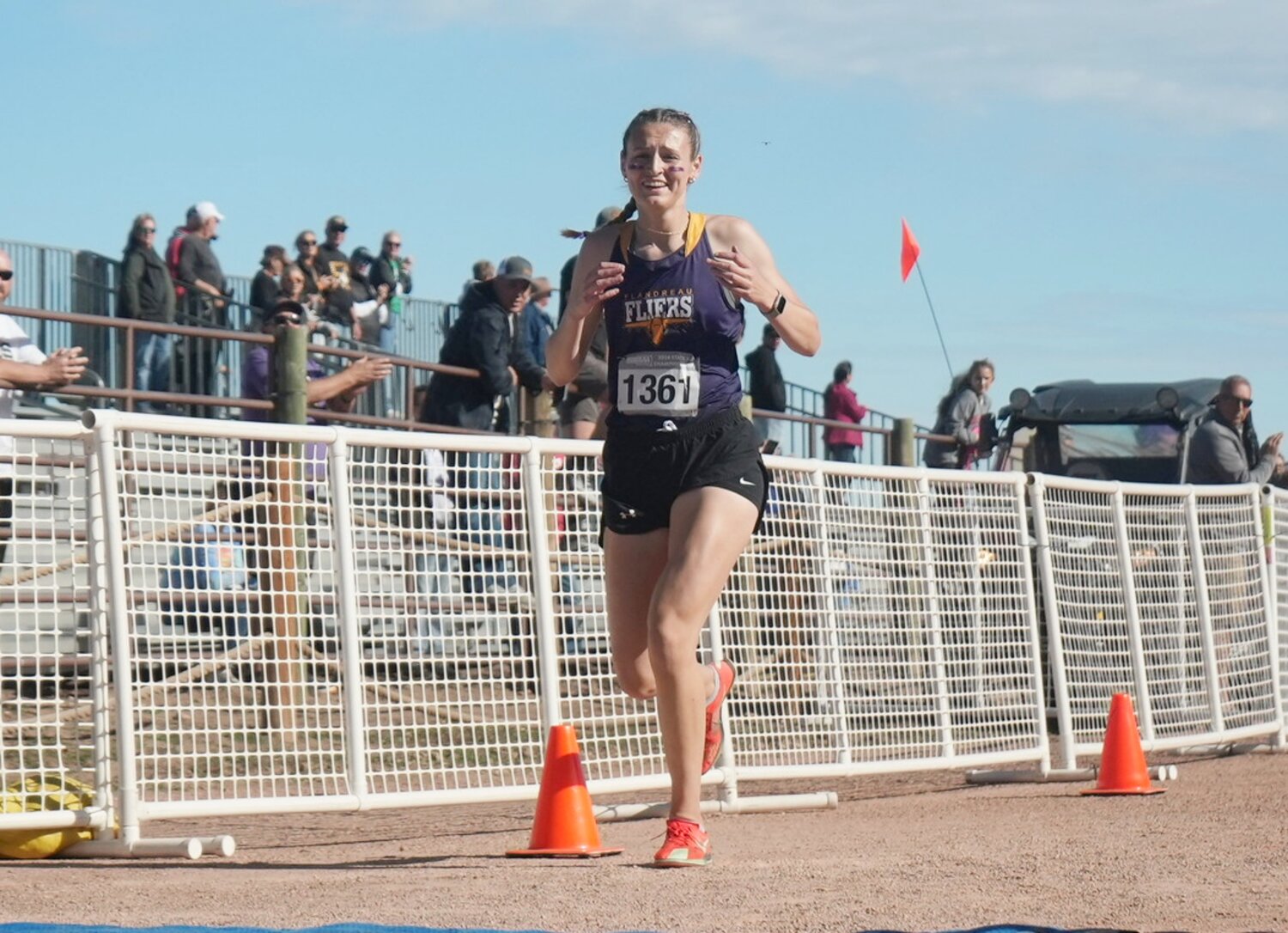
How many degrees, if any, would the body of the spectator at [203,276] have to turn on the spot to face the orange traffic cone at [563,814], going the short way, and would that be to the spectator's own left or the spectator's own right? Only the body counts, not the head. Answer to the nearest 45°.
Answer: approximately 90° to the spectator's own right

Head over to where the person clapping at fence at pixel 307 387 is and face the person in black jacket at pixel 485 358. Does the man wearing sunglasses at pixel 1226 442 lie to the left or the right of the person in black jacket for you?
right

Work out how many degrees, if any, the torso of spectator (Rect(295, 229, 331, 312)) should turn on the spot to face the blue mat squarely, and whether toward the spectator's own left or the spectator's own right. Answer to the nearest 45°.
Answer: approximately 45° to the spectator's own right

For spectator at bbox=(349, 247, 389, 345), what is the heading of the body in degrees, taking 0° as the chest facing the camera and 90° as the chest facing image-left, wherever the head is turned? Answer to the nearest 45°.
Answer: approximately 315°

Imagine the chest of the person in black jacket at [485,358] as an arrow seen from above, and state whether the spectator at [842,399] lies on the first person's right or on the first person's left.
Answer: on the first person's left

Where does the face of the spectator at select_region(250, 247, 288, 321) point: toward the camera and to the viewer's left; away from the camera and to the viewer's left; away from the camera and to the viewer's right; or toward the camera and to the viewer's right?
toward the camera and to the viewer's right

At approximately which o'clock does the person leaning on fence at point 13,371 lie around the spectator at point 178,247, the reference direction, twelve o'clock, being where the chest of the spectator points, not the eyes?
The person leaning on fence is roughly at 3 o'clock from the spectator.
